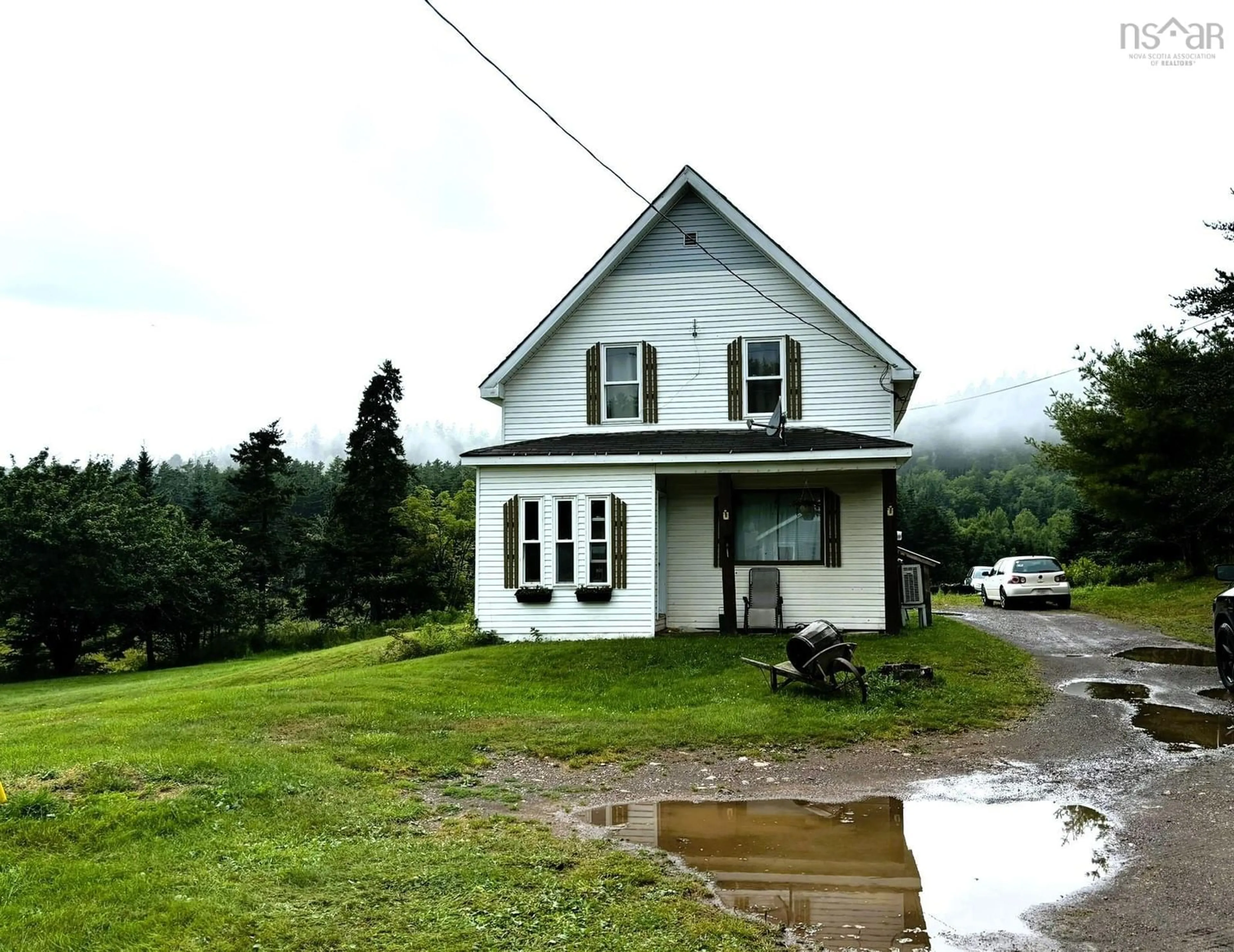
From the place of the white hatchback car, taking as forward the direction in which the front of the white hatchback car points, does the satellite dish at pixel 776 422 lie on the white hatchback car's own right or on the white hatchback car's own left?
on the white hatchback car's own left

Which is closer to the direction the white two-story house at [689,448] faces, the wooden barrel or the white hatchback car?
the wooden barrel

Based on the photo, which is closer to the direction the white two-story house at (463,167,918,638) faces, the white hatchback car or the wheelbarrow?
the wheelbarrow

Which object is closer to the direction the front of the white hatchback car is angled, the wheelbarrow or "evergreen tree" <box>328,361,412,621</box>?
the evergreen tree

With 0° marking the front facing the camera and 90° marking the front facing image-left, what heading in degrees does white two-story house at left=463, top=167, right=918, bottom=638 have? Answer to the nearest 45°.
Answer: approximately 0°

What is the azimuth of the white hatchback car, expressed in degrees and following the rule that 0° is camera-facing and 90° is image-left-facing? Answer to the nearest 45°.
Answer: approximately 135°
